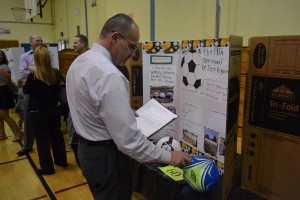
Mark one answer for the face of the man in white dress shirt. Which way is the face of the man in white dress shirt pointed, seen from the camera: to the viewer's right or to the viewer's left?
to the viewer's right

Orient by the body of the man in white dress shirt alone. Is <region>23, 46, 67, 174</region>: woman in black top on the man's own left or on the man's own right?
on the man's own left

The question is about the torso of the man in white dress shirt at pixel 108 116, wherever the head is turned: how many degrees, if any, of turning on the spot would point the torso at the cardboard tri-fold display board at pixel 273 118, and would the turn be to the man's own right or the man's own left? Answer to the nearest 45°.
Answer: approximately 45° to the man's own right

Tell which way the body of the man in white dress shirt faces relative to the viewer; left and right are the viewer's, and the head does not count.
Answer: facing away from the viewer and to the right of the viewer

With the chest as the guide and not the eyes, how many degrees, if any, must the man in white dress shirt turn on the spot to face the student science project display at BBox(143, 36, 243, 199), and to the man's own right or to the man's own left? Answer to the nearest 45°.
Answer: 0° — they already face it
